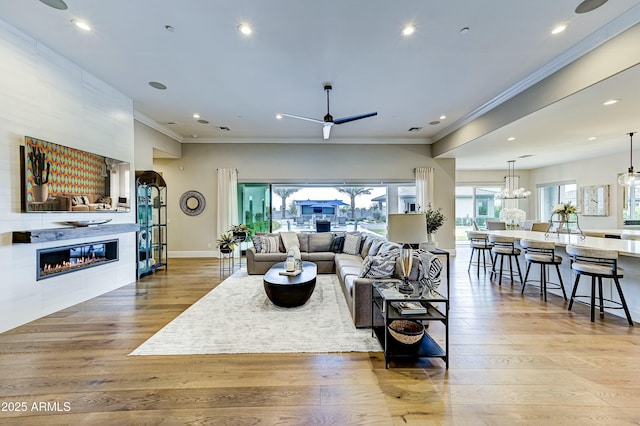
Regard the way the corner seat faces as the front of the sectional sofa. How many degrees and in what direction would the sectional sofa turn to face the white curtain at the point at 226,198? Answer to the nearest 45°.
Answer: approximately 90° to its right

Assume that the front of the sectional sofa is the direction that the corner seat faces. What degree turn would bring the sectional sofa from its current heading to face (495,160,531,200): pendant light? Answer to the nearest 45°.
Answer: approximately 180°

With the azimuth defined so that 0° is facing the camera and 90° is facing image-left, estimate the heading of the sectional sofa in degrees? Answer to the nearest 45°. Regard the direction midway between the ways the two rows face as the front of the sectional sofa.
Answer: approximately 45°

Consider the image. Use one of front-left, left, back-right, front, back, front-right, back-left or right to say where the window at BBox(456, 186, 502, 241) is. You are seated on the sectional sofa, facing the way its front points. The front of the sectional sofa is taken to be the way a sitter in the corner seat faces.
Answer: back

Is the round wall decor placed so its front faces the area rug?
yes

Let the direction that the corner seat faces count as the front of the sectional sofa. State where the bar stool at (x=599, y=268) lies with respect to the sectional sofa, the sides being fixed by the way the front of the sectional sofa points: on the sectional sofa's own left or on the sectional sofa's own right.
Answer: on the sectional sofa's own left

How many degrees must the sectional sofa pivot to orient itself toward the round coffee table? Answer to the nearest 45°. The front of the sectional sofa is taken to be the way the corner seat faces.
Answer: approximately 45° to its left

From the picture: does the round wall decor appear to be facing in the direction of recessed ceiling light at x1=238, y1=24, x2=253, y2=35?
yes

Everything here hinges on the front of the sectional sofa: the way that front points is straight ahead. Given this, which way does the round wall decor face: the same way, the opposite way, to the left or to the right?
to the left

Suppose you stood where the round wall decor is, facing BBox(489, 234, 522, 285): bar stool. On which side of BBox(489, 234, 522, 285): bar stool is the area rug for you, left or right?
right

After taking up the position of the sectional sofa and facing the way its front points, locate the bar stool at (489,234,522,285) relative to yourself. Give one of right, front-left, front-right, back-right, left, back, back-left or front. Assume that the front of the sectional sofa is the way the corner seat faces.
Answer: back-left

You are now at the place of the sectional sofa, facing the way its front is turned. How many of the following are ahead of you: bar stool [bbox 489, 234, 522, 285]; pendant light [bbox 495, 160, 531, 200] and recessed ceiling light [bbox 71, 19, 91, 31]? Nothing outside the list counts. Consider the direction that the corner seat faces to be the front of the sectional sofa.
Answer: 1

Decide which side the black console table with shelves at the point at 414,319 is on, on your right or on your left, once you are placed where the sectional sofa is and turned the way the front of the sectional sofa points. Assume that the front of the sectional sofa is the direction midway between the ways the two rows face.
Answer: on your left

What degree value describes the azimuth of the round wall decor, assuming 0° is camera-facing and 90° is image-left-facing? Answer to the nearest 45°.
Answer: approximately 0°
